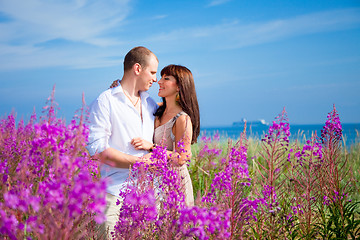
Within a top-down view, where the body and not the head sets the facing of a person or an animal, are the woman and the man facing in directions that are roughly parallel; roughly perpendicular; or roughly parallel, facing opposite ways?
roughly perpendicular

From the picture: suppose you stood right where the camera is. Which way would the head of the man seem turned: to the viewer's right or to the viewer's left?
to the viewer's right

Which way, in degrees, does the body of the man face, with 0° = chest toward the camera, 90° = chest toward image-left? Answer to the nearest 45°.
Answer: approximately 315°

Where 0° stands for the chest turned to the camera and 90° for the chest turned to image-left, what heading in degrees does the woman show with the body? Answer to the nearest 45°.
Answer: approximately 45°
